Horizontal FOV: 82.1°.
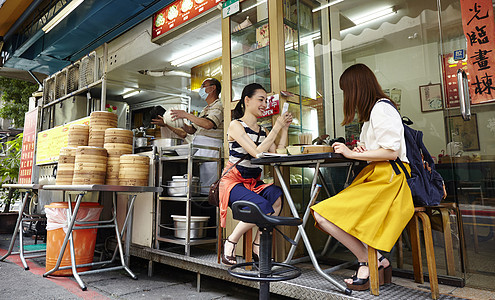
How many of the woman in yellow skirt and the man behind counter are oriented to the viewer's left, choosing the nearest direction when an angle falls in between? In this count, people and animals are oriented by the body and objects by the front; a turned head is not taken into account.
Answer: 2

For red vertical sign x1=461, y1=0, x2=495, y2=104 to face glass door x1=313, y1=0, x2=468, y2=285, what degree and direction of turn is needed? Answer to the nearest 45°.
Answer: approximately 135° to its right

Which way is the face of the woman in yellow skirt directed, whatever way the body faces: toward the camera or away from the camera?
away from the camera

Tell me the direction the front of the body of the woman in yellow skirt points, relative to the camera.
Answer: to the viewer's left

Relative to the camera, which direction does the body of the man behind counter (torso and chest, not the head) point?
to the viewer's left

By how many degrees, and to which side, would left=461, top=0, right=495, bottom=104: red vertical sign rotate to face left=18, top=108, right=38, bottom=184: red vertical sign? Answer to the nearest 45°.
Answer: approximately 90° to its right

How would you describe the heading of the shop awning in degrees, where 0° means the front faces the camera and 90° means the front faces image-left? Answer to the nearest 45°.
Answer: approximately 45°

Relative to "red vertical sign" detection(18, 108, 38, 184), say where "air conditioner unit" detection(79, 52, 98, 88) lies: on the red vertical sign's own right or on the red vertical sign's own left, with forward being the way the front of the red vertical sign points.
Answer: on the red vertical sign's own left

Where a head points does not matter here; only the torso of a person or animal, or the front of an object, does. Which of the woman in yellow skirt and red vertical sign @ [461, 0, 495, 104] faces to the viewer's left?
the woman in yellow skirt

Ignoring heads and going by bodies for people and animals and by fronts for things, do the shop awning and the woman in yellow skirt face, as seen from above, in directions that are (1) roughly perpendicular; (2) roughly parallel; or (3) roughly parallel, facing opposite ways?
roughly perpendicular

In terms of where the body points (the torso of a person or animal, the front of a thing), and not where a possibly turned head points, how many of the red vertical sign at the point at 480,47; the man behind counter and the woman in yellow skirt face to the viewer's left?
2

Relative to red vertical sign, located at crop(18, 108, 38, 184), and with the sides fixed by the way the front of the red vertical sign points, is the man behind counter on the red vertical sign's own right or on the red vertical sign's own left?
on the red vertical sign's own left
